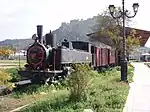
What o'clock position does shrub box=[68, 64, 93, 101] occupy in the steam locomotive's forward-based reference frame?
The shrub is roughly at 10 o'clock from the steam locomotive.

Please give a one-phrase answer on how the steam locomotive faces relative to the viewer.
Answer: facing the viewer and to the left of the viewer
